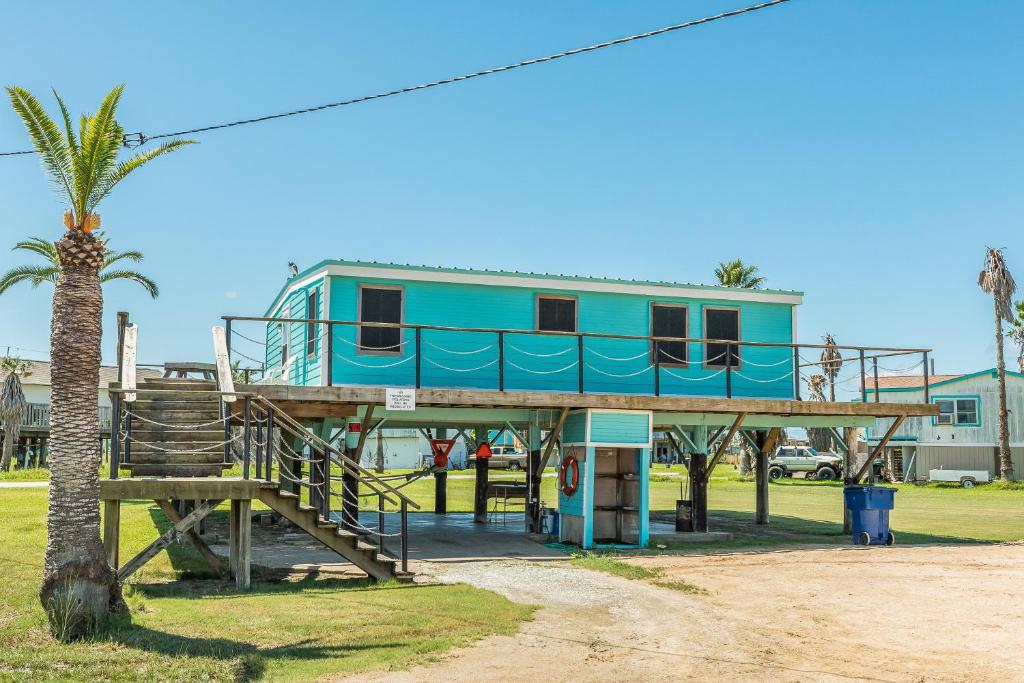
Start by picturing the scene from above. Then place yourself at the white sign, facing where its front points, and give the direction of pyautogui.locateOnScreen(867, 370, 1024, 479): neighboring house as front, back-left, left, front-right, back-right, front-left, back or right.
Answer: back-left

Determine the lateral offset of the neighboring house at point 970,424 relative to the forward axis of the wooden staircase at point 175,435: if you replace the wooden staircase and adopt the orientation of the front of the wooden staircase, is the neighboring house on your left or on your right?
on your left

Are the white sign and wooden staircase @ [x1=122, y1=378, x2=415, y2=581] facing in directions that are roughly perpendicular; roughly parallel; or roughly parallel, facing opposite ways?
roughly perpendicular

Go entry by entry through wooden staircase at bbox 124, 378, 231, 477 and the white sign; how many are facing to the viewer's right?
0

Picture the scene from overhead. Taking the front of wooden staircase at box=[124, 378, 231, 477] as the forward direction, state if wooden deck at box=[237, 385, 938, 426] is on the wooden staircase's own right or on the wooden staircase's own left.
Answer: on the wooden staircase's own left

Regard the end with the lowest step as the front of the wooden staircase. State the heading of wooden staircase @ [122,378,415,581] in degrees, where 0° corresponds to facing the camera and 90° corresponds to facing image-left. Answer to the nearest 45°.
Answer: approximately 270°

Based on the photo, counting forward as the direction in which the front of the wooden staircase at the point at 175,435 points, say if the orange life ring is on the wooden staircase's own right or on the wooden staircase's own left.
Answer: on the wooden staircase's own left

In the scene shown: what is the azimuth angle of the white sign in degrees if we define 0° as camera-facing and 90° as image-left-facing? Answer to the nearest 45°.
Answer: approximately 0°
